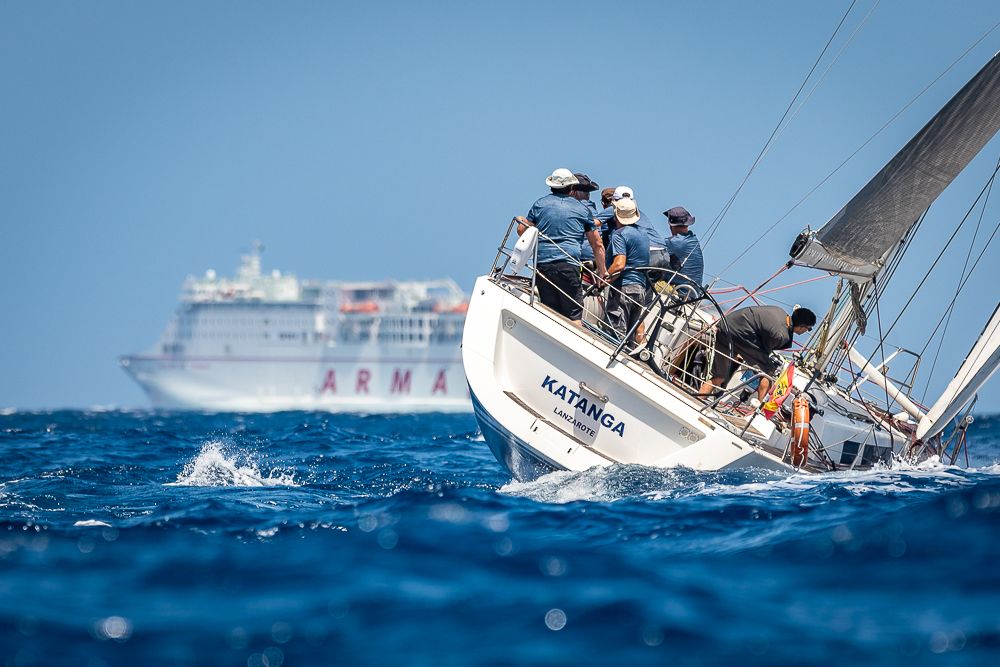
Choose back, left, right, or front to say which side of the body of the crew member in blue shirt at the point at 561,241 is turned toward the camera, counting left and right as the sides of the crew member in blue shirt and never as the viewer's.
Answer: back

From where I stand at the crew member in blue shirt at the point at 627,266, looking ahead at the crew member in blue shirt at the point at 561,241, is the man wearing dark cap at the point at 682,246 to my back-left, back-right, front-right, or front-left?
back-right

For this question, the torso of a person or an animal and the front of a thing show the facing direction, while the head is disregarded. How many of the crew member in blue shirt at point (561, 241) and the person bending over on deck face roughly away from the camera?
1

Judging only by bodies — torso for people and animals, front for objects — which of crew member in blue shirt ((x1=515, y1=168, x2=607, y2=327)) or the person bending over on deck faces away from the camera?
the crew member in blue shirt

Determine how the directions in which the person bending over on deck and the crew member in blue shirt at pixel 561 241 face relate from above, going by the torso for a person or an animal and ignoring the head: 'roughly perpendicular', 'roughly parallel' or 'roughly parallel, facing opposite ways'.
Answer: roughly perpendicular

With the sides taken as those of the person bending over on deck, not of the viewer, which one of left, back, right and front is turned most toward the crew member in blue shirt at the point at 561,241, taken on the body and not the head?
back

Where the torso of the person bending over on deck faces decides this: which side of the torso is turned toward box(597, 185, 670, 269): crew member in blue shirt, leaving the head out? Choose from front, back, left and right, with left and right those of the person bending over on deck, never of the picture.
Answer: back

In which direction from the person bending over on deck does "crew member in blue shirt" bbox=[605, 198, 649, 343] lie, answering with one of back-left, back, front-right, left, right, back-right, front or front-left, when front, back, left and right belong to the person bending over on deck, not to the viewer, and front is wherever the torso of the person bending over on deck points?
back

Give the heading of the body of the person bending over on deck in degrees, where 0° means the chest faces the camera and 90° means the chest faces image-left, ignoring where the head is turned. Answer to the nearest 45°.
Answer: approximately 270°
